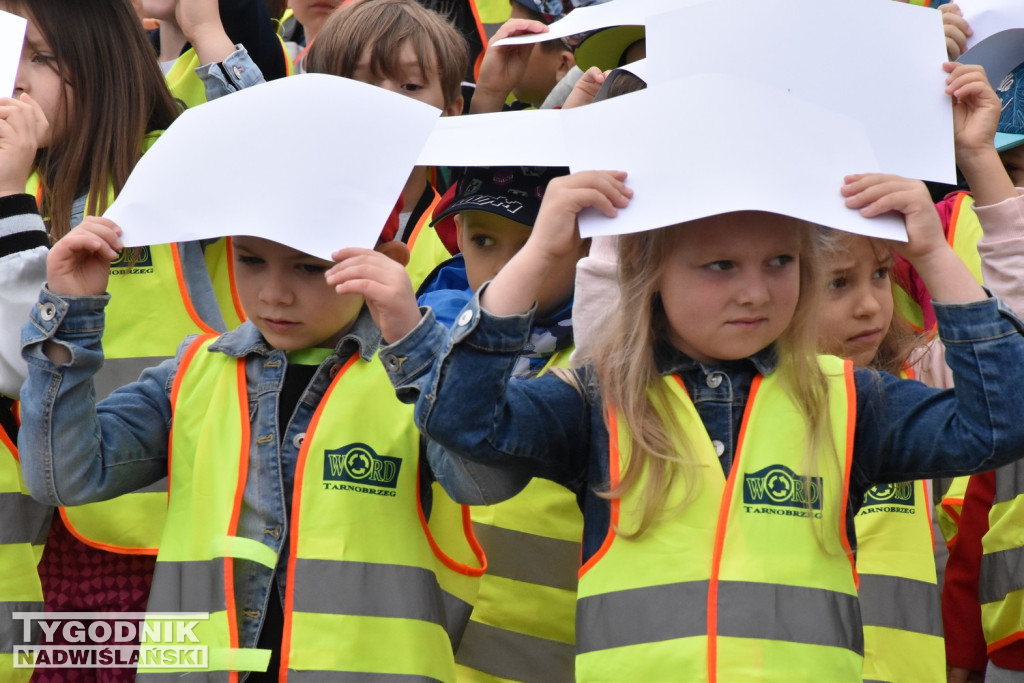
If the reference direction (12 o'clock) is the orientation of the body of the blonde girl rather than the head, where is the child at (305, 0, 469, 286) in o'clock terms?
The child is roughly at 5 o'clock from the blonde girl.

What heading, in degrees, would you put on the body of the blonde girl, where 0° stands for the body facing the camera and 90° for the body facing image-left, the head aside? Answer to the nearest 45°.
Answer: approximately 0°

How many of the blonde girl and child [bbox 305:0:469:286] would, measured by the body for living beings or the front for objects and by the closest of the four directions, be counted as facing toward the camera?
2

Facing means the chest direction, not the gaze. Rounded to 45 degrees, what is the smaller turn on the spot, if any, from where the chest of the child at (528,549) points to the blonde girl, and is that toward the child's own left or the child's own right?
approximately 90° to the child's own left

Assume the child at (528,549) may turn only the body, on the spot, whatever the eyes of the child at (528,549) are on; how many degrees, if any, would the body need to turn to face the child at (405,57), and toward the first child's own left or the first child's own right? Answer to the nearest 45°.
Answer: approximately 135° to the first child's own right

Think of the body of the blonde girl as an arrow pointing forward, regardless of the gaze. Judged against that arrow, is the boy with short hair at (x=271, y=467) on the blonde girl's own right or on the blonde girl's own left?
on the blonde girl's own right

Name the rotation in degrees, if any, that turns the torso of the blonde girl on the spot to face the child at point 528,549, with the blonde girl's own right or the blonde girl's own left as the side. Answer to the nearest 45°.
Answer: approximately 135° to the blonde girl's own right
